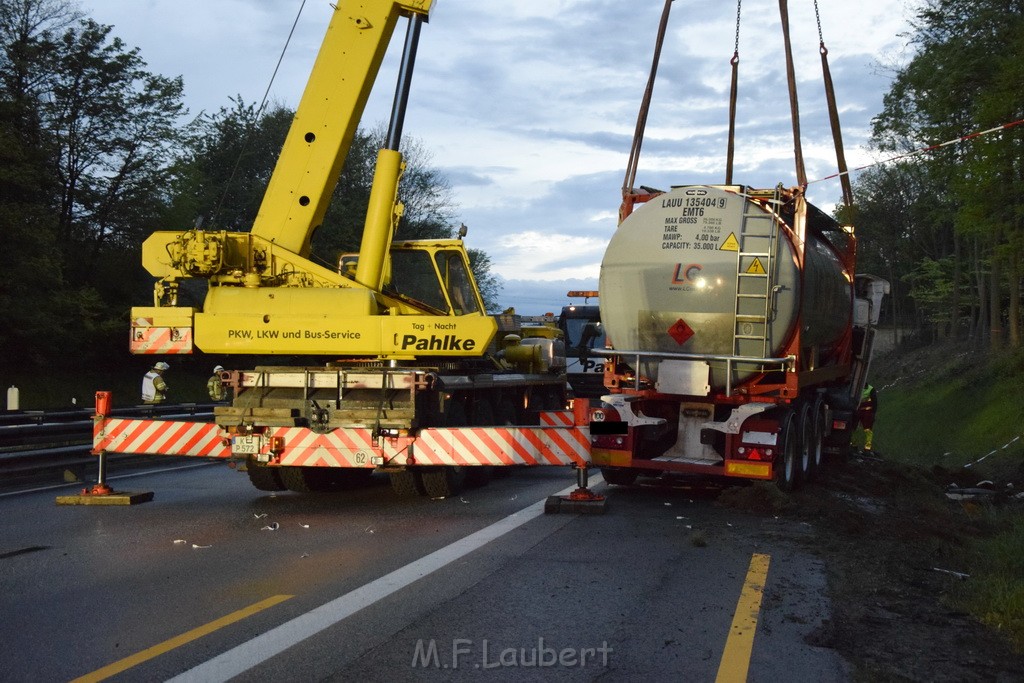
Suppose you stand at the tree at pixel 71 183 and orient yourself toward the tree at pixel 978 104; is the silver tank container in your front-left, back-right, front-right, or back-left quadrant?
front-right

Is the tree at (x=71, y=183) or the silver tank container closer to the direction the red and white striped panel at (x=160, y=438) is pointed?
the silver tank container

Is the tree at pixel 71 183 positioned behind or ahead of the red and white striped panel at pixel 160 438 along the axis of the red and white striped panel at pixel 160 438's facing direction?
behind

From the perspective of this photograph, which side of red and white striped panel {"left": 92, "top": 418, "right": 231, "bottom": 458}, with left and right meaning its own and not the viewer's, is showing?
front

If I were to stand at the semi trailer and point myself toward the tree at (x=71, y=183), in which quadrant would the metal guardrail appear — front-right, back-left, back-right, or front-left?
front-left

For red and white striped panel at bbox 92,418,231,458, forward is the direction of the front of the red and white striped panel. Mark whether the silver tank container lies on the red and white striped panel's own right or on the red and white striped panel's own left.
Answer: on the red and white striped panel's own left

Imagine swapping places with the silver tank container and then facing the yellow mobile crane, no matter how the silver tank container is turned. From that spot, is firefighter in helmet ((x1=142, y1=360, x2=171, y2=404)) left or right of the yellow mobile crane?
right

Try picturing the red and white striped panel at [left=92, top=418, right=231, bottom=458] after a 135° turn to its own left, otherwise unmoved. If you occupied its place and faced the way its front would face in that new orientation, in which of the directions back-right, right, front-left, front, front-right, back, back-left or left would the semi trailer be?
front-right

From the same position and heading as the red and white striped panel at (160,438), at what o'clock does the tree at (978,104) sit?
The tree is roughly at 8 o'clock from the red and white striped panel.

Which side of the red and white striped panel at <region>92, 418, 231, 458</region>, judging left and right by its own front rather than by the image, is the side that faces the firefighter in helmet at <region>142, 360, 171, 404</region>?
back
